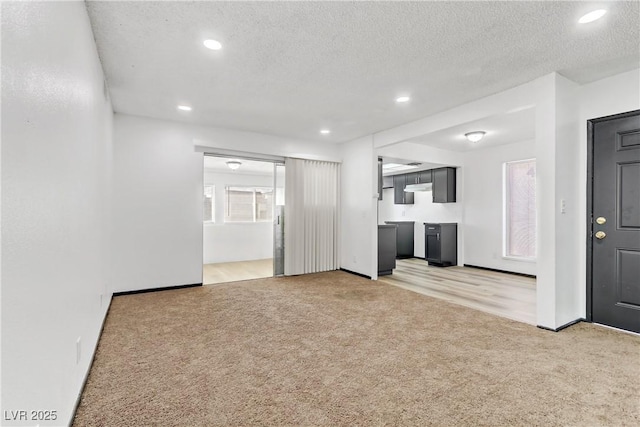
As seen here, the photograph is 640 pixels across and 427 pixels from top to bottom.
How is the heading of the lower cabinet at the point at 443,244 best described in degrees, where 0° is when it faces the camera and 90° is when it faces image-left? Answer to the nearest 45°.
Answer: approximately 45°

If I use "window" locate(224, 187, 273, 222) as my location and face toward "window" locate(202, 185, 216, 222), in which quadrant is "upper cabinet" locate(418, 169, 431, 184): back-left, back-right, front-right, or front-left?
back-left
